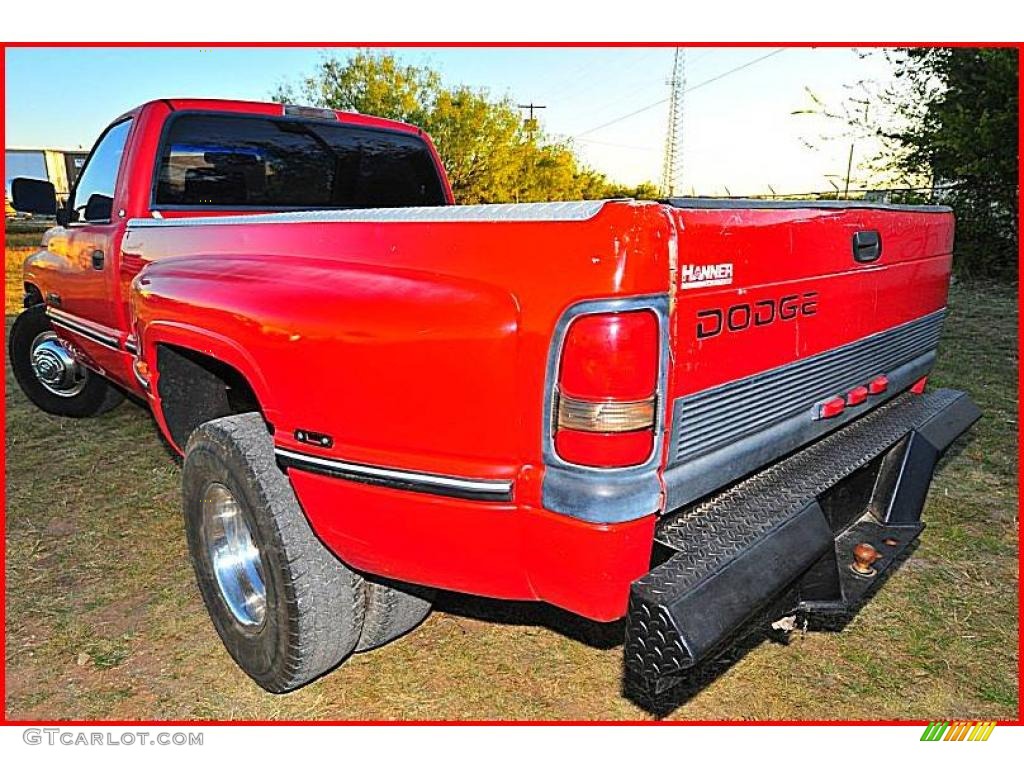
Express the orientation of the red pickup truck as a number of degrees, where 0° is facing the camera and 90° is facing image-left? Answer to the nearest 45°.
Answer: approximately 135°

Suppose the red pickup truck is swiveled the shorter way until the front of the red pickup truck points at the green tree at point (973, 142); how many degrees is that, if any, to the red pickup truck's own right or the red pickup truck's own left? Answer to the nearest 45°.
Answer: approximately 90° to the red pickup truck's own right

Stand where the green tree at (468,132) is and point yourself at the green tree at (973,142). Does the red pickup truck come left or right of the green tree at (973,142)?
right

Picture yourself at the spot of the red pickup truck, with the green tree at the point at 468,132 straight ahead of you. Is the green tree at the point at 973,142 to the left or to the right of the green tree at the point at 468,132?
right

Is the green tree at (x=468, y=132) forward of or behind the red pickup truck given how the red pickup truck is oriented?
forward
